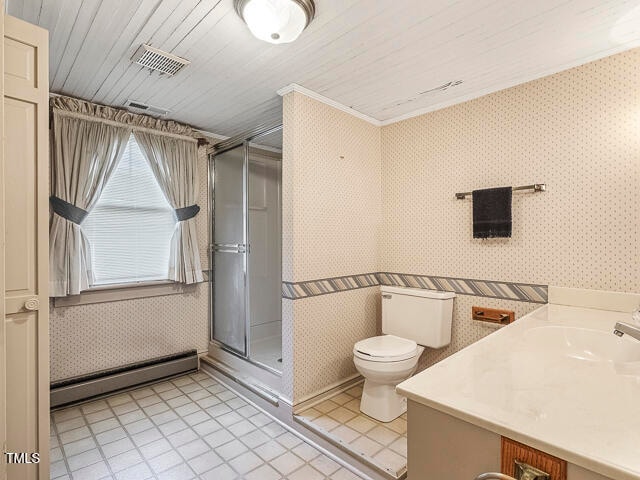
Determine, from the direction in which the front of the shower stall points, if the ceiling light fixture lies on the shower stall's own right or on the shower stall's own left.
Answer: on the shower stall's own left

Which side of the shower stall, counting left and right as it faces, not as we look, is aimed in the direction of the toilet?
left

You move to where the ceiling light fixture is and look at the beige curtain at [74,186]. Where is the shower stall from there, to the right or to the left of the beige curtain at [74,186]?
right

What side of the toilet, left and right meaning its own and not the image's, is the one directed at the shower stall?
right

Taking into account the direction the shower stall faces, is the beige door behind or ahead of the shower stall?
ahead

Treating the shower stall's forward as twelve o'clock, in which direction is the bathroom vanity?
The bathroom vanity is roughly at 10 o'clock from the shower stall.

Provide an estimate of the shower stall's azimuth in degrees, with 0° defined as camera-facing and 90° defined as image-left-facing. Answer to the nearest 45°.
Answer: approximately 45°

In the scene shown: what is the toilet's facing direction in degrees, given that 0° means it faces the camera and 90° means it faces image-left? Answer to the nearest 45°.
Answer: approximately 45°

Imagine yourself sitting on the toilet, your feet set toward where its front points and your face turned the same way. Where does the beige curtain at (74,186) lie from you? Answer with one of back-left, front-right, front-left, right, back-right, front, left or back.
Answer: front-right

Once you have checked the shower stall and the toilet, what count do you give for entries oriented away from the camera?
0

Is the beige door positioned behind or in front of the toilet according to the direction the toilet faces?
in front
